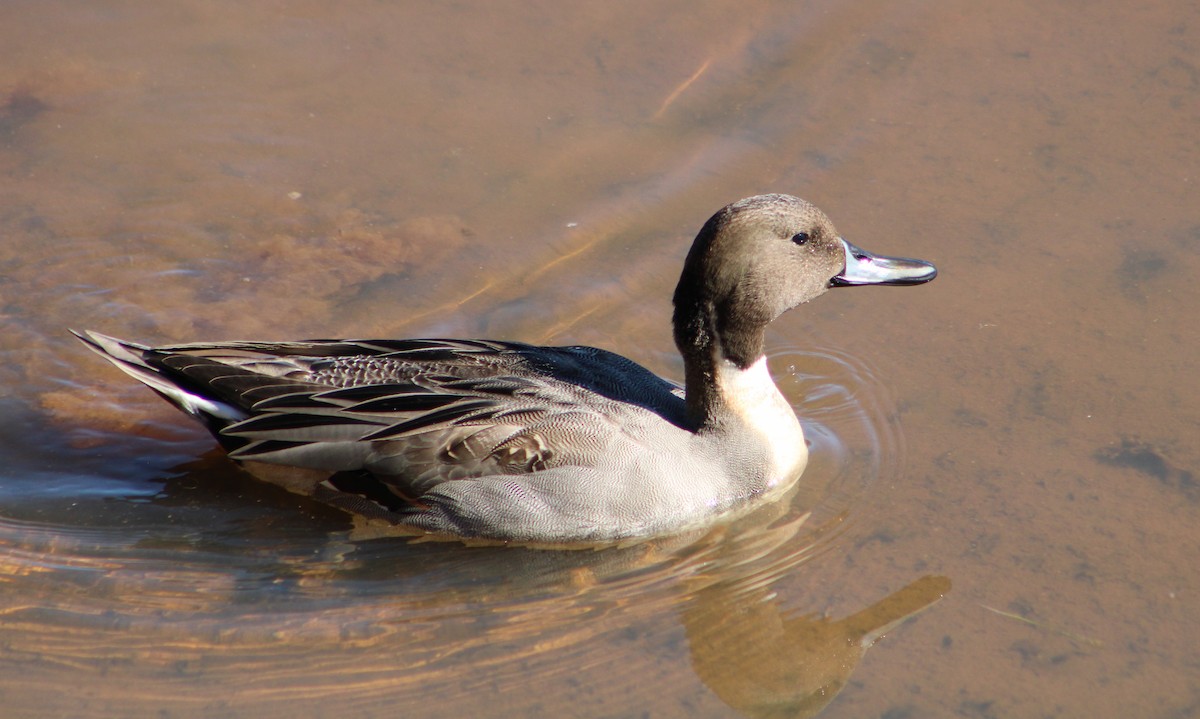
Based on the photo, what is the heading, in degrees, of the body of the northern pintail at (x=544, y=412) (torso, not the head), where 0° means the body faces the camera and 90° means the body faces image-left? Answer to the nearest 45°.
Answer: approximately 270°
